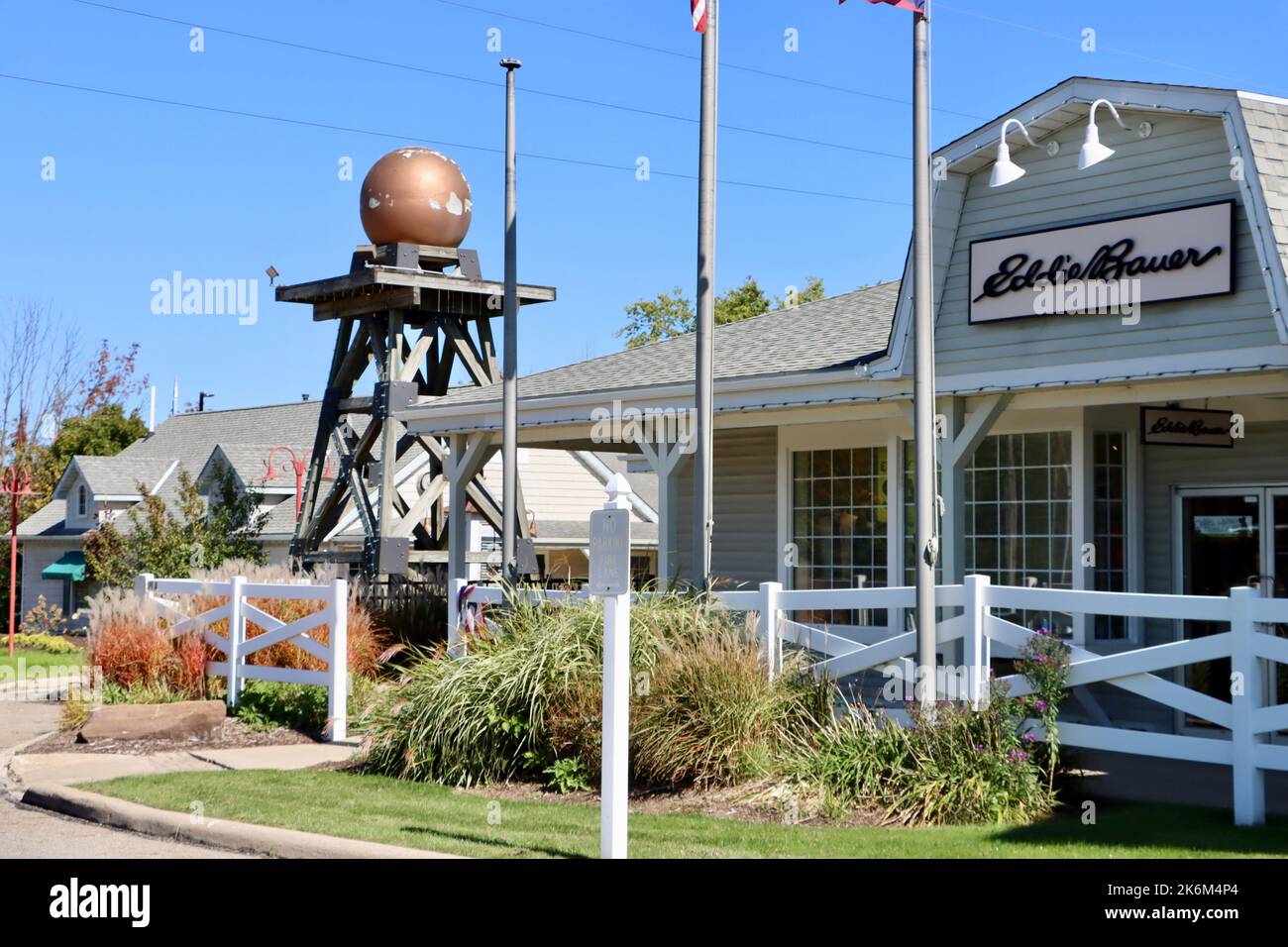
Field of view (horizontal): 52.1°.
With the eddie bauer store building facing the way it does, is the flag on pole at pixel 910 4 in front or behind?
in front

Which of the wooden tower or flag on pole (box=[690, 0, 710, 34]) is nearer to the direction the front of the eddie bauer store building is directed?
the flag on pole

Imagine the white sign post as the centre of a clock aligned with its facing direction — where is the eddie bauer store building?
The eddie bauer store building is roughly at 6 o'clock from the white sign post.

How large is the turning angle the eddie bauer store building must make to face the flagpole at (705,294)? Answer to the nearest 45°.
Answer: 0° — it already faces it

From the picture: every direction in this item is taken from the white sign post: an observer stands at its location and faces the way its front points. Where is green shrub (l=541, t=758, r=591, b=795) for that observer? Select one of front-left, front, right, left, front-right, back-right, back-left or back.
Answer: back-right

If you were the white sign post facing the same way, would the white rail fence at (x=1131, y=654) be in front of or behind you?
behind

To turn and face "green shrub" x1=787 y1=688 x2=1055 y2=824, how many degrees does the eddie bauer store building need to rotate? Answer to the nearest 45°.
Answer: approximately 45° to its left

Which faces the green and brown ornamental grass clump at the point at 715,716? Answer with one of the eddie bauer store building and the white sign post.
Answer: the eddie bauer store building

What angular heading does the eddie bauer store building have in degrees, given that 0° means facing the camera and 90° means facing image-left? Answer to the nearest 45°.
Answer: approximately 45°

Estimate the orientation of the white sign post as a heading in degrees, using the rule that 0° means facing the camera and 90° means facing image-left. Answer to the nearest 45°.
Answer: approximately 45°

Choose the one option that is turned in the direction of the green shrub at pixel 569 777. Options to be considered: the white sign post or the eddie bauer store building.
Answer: the eddie bauer store building
